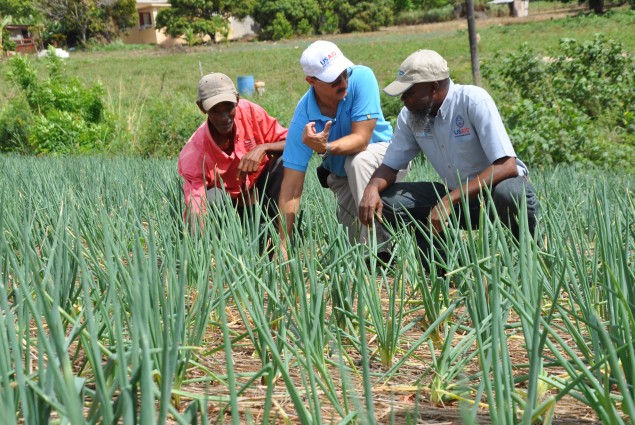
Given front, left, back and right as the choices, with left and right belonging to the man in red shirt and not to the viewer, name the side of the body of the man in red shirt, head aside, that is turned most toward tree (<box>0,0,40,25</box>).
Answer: back

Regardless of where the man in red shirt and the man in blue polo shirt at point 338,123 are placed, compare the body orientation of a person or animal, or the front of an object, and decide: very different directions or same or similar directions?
same or similar directions

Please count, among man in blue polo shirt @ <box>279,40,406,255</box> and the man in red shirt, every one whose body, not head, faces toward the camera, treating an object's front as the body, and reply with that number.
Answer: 2

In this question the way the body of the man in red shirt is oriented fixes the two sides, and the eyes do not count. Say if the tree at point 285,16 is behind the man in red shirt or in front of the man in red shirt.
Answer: behind

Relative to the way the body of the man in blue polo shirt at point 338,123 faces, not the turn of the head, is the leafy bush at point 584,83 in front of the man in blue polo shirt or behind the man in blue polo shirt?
behind

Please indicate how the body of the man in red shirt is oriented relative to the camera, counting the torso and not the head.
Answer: toward the camera

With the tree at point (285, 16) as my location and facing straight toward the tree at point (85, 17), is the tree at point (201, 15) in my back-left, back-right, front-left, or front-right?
front-left

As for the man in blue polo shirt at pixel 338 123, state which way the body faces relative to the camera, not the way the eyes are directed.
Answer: toward the camera

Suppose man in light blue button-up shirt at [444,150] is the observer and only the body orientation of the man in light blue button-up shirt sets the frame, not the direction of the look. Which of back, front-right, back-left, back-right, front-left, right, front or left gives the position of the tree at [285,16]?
back-right

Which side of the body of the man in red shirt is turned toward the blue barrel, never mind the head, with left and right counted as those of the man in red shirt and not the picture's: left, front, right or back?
back

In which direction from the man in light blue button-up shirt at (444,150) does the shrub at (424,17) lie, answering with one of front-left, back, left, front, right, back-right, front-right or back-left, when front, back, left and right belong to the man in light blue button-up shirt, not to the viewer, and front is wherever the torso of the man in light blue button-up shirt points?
back-right

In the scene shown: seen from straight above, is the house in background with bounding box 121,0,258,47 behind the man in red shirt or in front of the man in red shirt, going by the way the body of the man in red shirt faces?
behind

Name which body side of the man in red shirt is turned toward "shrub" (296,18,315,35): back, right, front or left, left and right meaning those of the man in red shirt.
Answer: back
